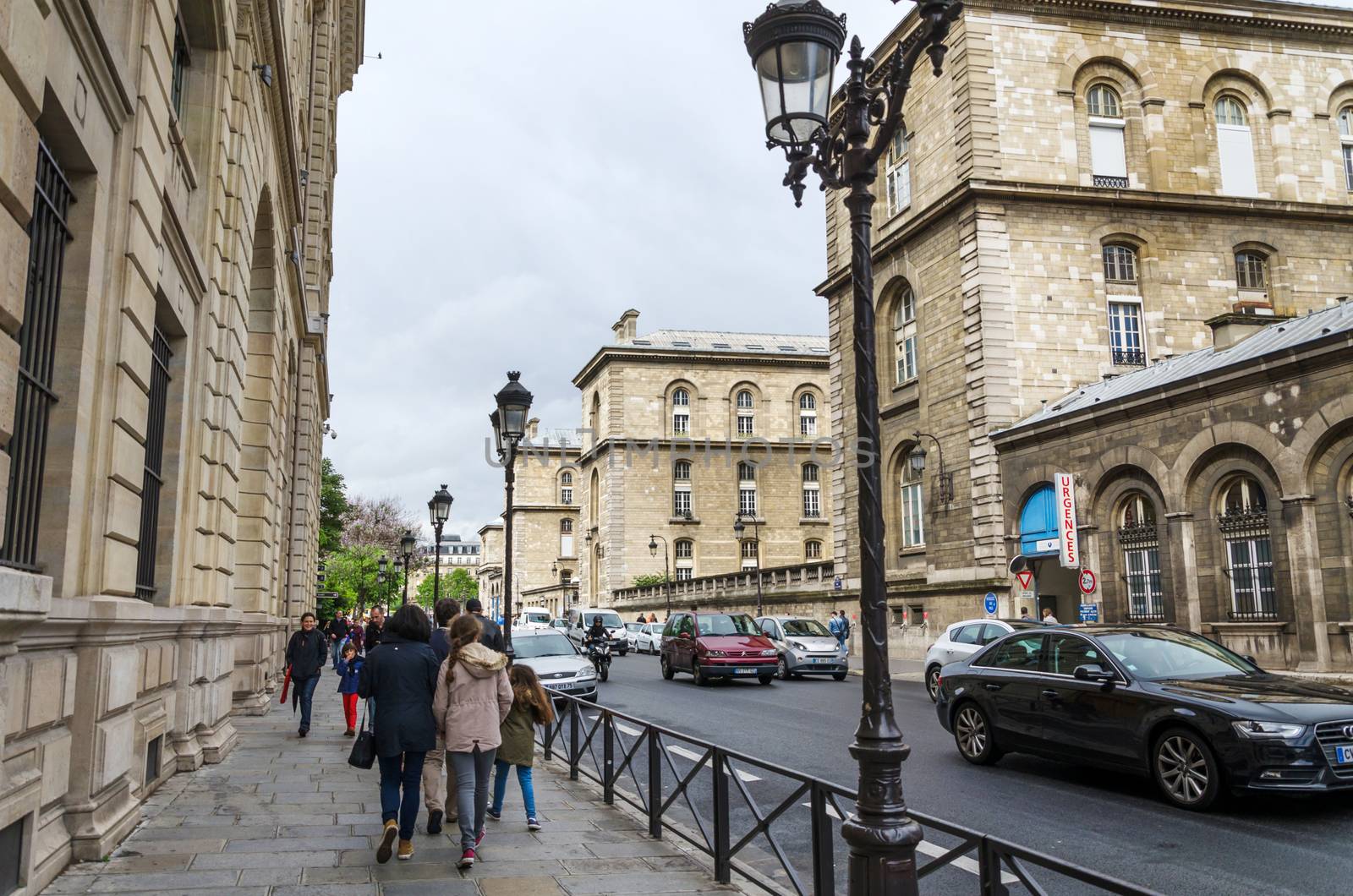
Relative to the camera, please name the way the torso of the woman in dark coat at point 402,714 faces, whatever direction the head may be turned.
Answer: away from the camera

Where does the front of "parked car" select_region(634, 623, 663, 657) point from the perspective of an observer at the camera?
facing the viewer and to the right of the viewer

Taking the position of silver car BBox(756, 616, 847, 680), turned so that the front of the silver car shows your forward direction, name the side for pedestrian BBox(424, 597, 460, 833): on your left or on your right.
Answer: on your right

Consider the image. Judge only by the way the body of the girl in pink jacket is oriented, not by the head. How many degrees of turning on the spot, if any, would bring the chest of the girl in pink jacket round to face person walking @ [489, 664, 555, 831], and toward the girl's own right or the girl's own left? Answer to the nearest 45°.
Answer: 0° — they already face them

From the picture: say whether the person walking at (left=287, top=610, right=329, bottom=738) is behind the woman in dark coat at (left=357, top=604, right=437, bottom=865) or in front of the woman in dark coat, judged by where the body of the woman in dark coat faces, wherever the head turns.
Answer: in front

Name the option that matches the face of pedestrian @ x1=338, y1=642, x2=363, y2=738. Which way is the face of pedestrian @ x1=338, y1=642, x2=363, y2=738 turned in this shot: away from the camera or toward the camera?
toward the camera

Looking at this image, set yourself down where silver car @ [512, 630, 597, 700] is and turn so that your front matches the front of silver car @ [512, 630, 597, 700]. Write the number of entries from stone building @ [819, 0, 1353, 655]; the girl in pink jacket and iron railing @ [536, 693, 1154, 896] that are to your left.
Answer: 1

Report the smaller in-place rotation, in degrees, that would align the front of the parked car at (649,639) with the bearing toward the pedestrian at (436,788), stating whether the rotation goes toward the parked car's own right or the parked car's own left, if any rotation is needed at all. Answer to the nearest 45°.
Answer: approximately 45° to the parked car's own right

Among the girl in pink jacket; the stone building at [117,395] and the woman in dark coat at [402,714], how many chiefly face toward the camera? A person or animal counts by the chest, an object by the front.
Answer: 0

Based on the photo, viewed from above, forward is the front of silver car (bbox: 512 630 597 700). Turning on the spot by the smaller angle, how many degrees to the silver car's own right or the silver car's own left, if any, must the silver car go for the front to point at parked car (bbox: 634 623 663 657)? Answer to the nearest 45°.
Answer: approximately 135° to the silver car's own left

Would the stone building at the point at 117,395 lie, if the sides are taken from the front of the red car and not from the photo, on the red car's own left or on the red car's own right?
on the red car's own right

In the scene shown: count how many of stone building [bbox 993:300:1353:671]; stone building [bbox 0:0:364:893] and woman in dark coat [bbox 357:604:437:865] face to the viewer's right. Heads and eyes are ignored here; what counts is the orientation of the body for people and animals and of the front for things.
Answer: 1

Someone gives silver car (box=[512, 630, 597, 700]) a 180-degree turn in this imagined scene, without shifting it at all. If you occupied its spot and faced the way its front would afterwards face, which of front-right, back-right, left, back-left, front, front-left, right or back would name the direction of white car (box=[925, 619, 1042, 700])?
back-right

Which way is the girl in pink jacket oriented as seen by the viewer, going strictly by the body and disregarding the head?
away from the camera

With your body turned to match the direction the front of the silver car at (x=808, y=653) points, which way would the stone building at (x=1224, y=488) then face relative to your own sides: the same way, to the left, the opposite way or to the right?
to the right

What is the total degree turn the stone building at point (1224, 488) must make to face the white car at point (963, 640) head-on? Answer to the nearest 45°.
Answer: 0° — it already faces it

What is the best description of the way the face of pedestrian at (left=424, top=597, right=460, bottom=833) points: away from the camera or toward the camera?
away from the camera

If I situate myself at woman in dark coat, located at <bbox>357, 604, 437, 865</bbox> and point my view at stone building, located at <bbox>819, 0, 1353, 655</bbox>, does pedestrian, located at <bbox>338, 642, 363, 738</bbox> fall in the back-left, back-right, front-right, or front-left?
front-left

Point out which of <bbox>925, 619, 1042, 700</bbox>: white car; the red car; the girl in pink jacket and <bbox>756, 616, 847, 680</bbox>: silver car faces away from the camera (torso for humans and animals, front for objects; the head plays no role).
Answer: the girl in pink jacket
